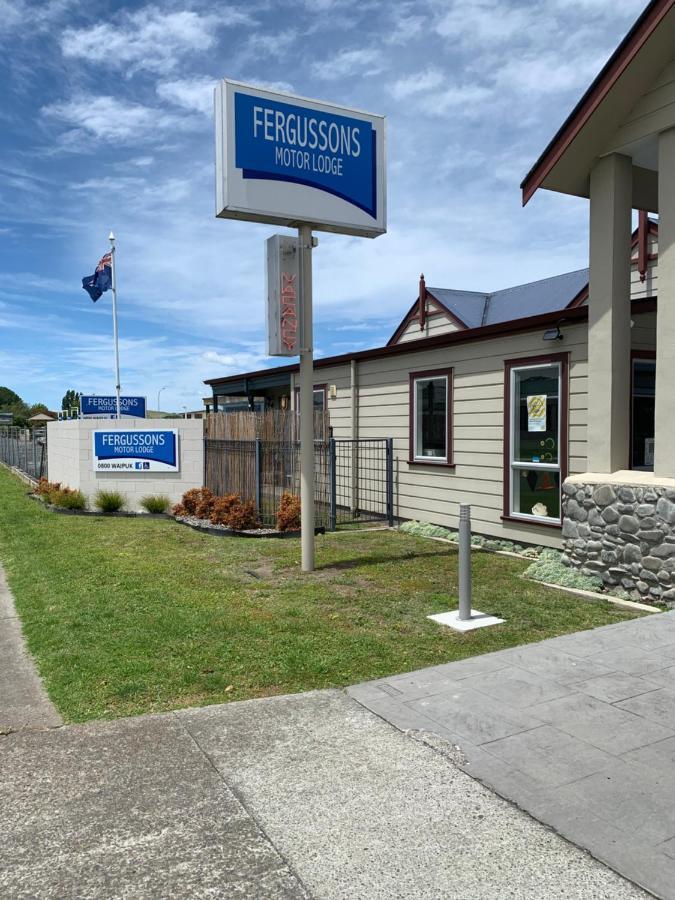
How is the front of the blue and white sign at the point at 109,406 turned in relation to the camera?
facing the viewer

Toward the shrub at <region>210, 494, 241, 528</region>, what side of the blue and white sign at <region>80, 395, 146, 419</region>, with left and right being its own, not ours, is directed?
front

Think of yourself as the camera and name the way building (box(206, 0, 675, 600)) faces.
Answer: facing the viewer and to the left of the viewer

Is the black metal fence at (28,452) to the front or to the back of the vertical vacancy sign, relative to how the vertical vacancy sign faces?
to the back

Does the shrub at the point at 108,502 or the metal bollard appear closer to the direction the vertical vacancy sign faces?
the metal bollard

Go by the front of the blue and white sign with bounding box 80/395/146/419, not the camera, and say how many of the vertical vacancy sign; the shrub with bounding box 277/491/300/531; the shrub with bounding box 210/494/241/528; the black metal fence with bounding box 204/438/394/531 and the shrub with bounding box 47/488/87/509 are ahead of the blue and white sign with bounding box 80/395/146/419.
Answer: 5

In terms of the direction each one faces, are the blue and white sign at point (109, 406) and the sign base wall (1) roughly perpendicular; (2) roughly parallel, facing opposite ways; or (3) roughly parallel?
roughly parallel

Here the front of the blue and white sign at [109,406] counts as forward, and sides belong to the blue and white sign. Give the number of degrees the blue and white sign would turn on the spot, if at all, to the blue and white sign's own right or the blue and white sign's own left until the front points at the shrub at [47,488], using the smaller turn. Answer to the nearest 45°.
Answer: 0° — it already faces it

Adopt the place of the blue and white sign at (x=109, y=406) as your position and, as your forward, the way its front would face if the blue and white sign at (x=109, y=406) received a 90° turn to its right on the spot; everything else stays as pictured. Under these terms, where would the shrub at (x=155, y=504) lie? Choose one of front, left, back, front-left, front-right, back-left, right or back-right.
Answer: left

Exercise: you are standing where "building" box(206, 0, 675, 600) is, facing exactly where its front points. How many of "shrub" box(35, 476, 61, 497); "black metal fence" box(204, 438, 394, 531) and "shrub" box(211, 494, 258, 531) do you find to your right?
3

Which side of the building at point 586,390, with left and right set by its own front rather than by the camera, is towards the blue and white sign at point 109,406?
right
